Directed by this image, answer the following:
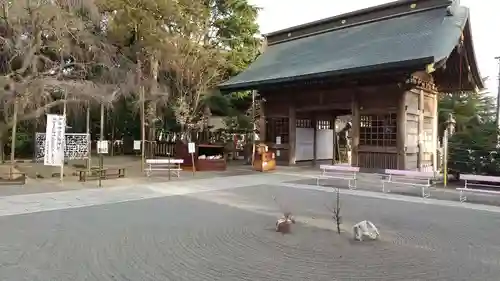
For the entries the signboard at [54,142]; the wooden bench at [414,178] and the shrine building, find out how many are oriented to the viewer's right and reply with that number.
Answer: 0

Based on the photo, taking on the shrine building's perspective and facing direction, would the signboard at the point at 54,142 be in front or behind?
in front

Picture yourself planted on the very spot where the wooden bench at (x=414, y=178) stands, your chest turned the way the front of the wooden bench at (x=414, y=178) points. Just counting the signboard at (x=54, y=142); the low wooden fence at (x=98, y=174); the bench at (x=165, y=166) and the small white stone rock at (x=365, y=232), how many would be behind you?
0

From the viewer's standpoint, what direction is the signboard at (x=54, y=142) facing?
toward the camera

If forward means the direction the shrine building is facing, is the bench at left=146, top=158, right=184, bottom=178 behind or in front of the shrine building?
in front

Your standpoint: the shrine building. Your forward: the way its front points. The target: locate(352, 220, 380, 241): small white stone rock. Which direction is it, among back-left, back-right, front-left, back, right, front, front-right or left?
front-left

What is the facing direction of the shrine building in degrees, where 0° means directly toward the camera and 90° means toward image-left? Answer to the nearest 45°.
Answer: approximately 45°

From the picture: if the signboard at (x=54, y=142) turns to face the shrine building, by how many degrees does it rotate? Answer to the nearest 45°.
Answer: approximately 90° to its left

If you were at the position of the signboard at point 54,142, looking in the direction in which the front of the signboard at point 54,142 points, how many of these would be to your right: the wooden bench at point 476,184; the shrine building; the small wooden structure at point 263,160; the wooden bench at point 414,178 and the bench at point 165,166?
0

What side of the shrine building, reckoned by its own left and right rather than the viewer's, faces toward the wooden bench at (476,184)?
left

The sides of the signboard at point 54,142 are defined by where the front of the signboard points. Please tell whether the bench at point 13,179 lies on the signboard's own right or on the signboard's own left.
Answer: on the signboard's own right

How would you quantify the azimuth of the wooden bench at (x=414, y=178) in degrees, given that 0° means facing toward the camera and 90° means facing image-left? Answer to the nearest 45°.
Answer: approximately 45°

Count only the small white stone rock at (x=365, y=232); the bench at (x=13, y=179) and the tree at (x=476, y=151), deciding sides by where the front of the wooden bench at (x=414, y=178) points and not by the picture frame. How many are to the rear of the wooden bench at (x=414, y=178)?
1

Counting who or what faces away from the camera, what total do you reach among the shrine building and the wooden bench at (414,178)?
0

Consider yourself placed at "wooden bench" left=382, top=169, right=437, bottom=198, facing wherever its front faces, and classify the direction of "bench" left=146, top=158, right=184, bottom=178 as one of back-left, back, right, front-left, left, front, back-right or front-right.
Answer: front-right

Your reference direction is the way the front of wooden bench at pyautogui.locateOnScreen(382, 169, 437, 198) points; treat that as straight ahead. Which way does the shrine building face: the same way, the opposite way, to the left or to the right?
the same way
